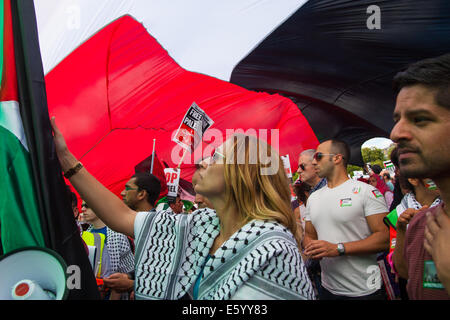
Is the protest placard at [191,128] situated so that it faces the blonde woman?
yes

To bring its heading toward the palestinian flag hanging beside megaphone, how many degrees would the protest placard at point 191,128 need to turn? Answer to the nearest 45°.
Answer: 0° — it already faces it

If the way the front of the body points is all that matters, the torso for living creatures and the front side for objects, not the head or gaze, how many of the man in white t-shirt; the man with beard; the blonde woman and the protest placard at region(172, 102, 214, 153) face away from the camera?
0

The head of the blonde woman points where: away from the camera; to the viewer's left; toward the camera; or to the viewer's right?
to the viewer's left

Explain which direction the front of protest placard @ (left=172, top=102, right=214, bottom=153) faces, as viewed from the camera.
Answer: facing the viewer

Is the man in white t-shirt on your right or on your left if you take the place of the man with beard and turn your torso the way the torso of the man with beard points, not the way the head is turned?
on your right

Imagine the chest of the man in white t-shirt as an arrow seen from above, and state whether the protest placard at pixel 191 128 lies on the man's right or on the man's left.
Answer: on the man's right

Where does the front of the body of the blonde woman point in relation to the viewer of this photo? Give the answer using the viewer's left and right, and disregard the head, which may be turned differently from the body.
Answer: facing the viewer and to the left of the viewer

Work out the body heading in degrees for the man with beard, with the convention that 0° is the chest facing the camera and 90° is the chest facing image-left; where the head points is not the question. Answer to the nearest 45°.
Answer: approximately 45°
